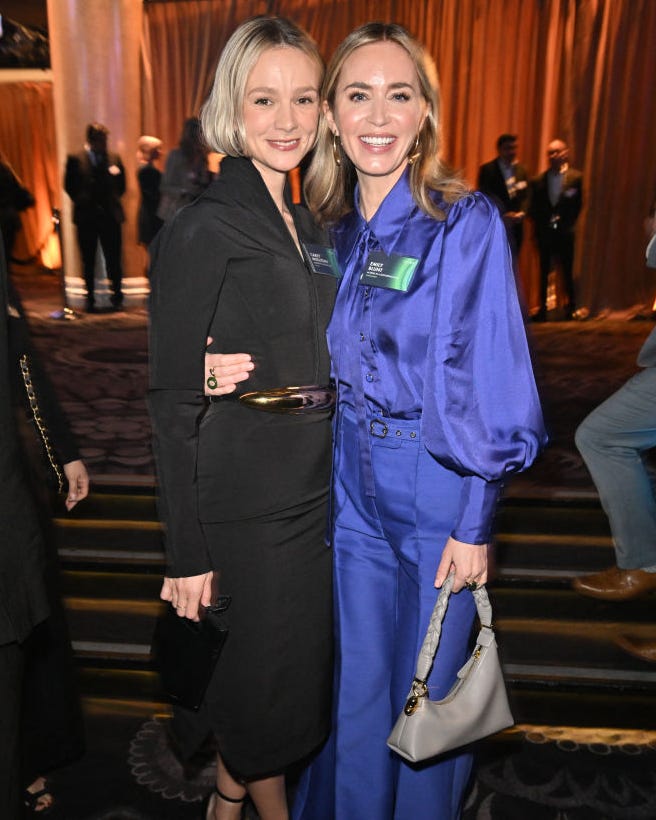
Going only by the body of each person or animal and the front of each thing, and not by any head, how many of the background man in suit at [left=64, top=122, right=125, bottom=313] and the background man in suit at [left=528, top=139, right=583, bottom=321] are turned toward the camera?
2

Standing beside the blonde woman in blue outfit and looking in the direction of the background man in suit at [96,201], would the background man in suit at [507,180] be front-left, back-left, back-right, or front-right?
front-right

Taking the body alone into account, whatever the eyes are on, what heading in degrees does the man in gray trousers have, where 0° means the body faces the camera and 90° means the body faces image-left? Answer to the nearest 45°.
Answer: approximately 90°

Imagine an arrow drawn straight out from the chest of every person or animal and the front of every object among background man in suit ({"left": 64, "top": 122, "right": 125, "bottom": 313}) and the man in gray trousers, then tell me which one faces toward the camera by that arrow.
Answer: the background man in suit

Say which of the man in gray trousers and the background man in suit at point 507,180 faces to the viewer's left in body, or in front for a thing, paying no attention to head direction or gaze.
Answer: the man in gray trousers

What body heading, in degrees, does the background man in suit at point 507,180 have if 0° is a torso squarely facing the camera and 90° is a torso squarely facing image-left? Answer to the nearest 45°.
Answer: approximately 315°

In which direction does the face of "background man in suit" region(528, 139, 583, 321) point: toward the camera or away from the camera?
toward the camera

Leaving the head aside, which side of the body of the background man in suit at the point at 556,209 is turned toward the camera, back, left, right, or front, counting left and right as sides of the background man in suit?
front

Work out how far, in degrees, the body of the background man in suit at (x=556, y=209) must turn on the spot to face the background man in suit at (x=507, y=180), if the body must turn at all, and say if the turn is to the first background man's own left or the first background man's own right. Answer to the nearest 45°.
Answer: approximately 45° to the first background man's own right

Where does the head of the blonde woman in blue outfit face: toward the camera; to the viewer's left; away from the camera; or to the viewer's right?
toward the camera

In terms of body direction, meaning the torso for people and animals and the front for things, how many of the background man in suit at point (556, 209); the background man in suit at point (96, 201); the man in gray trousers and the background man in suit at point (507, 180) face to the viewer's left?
1

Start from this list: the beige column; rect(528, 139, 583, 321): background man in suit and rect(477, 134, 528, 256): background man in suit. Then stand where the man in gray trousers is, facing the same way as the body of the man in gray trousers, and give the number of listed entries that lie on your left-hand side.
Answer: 0

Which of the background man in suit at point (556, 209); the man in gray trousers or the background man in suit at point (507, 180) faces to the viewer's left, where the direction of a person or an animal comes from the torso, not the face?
the man in gray trousers

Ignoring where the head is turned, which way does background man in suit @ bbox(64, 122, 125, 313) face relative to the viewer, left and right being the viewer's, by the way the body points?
facing the viewer
